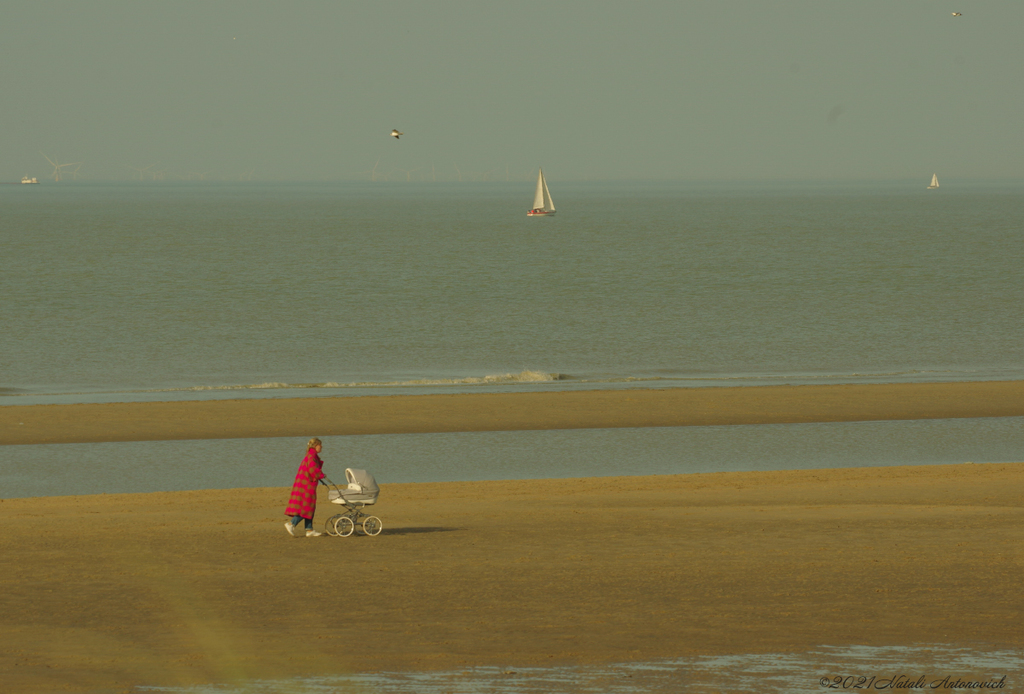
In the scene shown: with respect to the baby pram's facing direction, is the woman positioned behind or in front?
behind

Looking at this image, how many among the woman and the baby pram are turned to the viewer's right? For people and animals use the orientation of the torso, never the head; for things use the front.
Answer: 2

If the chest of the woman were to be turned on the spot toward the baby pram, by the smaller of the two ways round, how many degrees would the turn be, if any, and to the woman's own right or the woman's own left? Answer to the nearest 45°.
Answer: approximately 45° to the woman's own right

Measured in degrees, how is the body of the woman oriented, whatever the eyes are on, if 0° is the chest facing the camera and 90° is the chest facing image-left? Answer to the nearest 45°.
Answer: approximately 270°

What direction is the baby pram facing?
to the viewer's right
